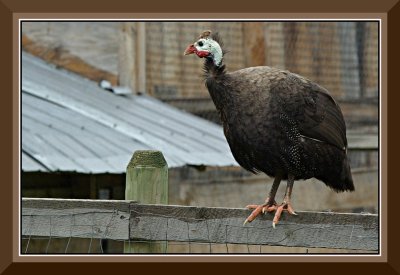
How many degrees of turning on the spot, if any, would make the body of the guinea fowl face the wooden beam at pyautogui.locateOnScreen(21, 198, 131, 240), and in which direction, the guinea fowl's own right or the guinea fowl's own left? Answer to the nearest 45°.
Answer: approximately 45° to the guinea fowl's own left

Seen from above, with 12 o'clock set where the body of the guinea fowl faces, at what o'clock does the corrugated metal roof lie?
The corrugated metal roof is roughly at 2 o'clock from the guinea fowl.

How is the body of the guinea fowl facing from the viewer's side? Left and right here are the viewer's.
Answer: facing to the left of the viewer
